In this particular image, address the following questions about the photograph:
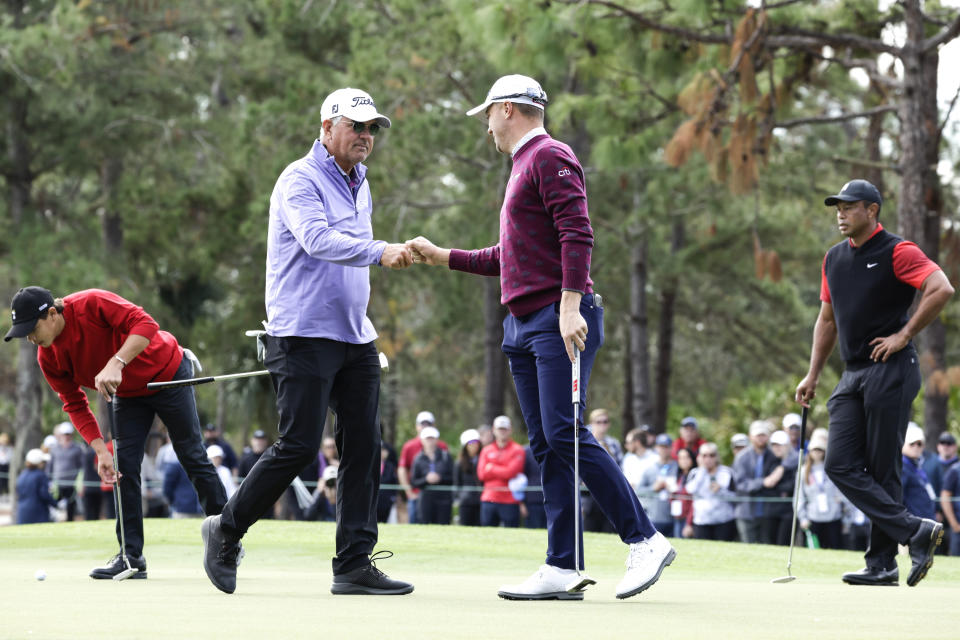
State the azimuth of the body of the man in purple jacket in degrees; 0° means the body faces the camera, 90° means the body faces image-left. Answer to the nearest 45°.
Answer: approximately 315°

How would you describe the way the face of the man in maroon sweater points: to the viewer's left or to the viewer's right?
to the viewer's left

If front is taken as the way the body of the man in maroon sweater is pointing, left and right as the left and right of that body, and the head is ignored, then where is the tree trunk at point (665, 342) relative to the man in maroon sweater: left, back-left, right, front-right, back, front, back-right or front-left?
right

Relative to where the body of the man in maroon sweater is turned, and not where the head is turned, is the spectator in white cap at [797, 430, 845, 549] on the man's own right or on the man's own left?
on the man's own right

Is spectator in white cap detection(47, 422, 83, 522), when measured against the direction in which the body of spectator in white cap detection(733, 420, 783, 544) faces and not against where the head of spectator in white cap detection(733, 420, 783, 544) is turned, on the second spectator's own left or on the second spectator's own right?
on the second spectator's own right

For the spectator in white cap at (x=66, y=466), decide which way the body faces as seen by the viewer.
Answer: toward the camera

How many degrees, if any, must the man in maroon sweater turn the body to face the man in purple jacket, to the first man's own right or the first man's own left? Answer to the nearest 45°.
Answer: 0° — they already face them

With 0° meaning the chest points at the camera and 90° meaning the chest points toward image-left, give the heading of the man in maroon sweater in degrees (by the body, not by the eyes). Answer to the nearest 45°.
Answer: approximately 90°

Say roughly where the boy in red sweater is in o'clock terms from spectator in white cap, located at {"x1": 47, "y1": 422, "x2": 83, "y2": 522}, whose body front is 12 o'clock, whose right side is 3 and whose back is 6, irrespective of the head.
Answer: The boy in red sweater is roughly at 12 o'clock from the spectator in white cap.

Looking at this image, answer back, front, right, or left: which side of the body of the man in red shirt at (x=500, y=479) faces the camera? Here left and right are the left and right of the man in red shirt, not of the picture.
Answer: front

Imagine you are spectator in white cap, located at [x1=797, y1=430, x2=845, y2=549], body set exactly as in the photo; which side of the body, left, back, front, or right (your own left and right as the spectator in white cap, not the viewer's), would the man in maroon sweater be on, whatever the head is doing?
front

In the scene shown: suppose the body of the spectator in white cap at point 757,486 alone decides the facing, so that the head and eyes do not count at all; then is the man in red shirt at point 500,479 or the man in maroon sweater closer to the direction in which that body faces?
the man in maroon sweater
